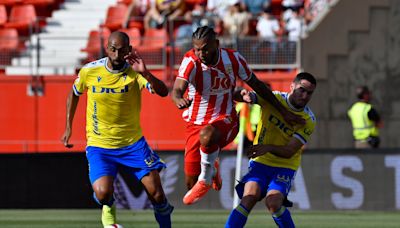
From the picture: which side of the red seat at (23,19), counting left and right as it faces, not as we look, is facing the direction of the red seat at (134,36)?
left

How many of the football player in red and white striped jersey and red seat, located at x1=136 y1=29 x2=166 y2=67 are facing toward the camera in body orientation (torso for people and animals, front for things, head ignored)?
2

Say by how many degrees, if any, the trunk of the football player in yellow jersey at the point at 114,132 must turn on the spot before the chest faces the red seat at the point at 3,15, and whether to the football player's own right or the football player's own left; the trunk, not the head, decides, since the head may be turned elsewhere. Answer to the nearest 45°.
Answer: approximately 180°

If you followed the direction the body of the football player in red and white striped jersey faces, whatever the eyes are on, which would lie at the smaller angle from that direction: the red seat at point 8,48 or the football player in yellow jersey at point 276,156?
the football player in yellow jersey

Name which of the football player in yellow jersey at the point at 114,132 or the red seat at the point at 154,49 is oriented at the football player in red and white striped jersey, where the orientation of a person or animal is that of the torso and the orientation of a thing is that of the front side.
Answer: the red seat

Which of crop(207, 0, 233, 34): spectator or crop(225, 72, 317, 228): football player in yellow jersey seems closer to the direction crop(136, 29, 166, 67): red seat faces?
the football player in yellow jersey

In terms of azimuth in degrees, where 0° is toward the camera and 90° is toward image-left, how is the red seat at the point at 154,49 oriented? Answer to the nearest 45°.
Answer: approximately 0°

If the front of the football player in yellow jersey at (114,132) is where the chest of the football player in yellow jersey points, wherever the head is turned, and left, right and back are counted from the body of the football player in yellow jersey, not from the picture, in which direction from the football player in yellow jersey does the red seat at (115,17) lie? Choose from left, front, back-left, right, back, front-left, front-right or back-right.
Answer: back

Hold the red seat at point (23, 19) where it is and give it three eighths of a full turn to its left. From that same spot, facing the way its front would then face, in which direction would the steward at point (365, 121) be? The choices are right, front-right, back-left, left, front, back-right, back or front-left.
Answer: front-right

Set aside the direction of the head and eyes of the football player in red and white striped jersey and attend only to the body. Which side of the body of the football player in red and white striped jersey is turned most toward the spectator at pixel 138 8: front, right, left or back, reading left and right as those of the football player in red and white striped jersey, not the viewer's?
back
